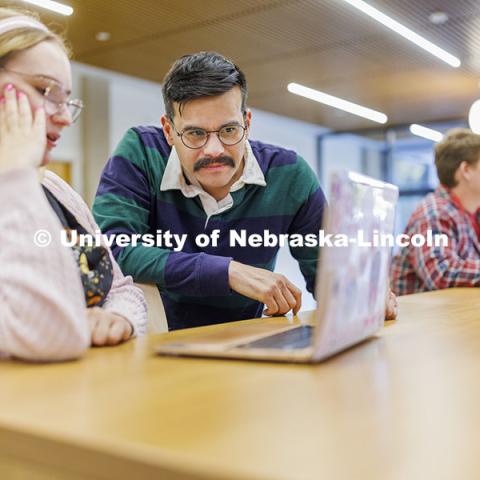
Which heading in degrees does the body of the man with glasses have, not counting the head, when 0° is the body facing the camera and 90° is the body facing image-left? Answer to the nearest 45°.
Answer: approximately 0°

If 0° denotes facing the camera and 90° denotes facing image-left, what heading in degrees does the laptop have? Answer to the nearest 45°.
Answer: approximately 135°

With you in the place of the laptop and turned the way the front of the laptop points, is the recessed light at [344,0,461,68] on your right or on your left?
on your right

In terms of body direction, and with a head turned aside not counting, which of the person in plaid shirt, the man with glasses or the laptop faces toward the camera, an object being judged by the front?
the man with glasses
